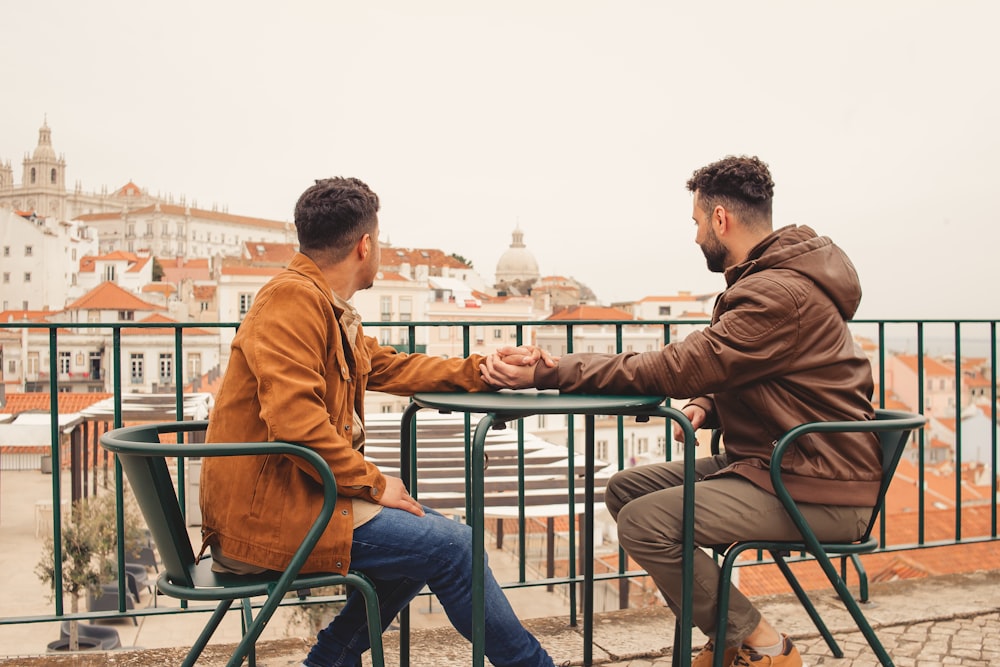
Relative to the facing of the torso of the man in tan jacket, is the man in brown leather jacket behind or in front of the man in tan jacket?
in front

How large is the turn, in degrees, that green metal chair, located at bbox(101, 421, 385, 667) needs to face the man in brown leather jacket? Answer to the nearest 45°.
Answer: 0° — it already faces them

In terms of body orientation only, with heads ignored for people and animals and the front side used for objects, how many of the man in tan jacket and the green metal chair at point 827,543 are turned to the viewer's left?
1

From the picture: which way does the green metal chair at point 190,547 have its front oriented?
to the viewer's right

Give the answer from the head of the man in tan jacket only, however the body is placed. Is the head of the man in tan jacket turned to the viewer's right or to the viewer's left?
to the viewer's right

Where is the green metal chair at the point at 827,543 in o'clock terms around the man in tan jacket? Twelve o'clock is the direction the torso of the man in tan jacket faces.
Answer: The green metal chair is roughly at 12 o'clock from the man in tan jacket.

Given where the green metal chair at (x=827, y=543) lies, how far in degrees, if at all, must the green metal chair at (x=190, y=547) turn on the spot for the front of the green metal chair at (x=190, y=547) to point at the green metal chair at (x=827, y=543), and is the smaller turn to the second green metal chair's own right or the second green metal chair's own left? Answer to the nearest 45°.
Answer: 0° — it already faces it

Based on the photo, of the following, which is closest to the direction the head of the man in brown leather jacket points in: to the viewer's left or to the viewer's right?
to the viewer's left

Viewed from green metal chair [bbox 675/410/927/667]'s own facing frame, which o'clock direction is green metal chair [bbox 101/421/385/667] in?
green metal chair [bbox 101/421/385/667] is roughly at 11 o'clock from green metal chair [bbox 675/410/927/667].

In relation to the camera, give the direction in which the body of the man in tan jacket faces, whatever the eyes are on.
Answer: to the viewer's right

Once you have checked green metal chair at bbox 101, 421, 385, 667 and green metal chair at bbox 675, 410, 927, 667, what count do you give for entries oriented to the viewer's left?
1

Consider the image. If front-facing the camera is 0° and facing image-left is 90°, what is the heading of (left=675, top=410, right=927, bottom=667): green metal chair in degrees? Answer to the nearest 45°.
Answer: approximately 90°
